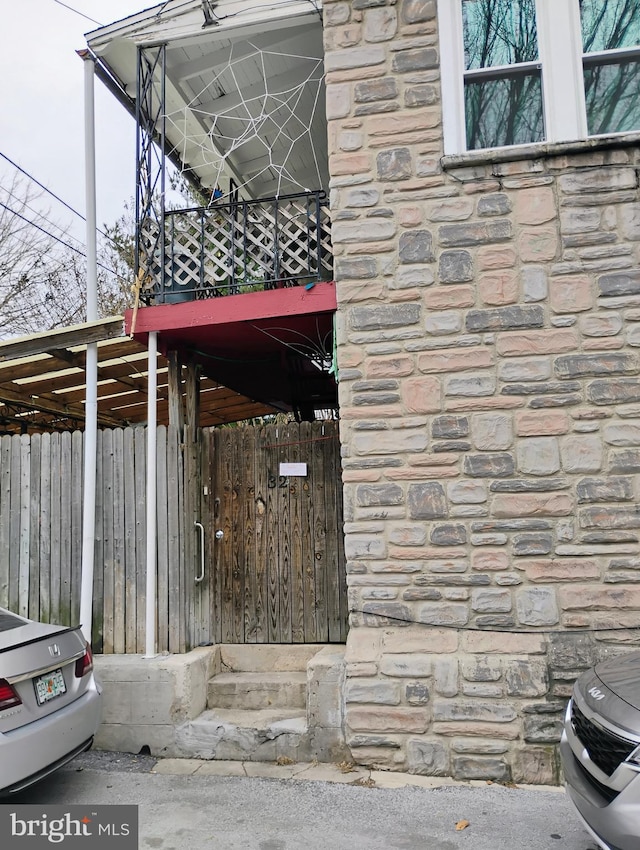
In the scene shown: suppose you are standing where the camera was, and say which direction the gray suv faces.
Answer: facing the viewer and to the left of the viewer

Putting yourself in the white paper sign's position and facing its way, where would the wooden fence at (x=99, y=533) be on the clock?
The wooden fence is roughly at 3 o'clock from the white paper sign.

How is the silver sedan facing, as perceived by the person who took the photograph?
facing away from the viewer and to the left of the viewer

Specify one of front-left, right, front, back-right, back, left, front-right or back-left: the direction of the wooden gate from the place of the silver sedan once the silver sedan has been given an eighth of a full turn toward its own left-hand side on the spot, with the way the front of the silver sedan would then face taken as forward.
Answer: back-right

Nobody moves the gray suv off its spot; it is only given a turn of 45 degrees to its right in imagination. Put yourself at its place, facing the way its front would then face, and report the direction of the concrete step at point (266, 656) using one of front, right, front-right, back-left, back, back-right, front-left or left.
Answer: front-right

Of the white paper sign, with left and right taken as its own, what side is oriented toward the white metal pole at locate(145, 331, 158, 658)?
right

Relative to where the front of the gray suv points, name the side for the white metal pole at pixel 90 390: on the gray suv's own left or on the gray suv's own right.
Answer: on the gray suv's own right

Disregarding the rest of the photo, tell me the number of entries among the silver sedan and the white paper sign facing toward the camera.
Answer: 1

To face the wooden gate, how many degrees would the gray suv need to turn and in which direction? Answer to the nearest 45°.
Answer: approximately 90° to its right

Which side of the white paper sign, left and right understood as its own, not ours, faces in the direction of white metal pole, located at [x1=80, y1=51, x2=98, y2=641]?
right

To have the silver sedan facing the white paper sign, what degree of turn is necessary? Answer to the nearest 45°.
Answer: approximately 90° to its right

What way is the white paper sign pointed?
toward the camera

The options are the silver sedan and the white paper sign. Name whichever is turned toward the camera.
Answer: the white paper sign
